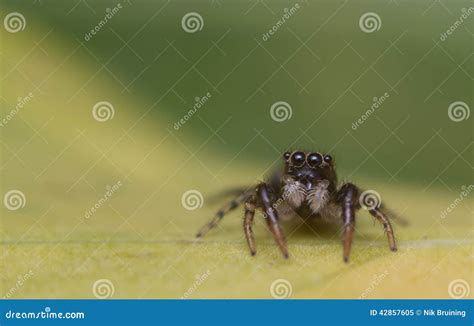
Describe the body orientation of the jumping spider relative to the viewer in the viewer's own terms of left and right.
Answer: facing the viewer
